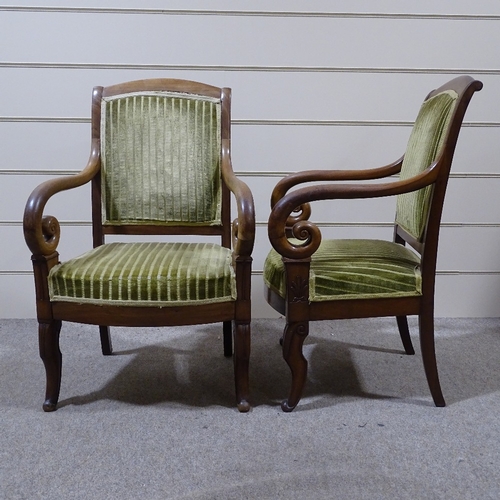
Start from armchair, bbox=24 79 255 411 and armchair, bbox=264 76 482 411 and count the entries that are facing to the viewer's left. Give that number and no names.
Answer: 1

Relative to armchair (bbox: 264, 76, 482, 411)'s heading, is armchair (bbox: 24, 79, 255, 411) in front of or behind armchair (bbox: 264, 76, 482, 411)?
in front

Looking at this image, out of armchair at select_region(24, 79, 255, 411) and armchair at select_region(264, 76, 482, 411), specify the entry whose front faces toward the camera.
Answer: armchair at select_region(24, 79, 255, 411)

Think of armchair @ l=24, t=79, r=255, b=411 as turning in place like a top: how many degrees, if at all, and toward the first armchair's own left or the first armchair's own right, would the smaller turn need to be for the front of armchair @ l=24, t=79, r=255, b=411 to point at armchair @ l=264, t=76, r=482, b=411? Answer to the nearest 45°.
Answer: approximately 45° to the first armchair's own left

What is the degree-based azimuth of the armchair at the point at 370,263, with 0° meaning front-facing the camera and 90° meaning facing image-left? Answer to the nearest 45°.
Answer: approximately 90°

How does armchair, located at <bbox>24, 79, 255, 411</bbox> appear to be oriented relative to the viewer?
toward the camera
